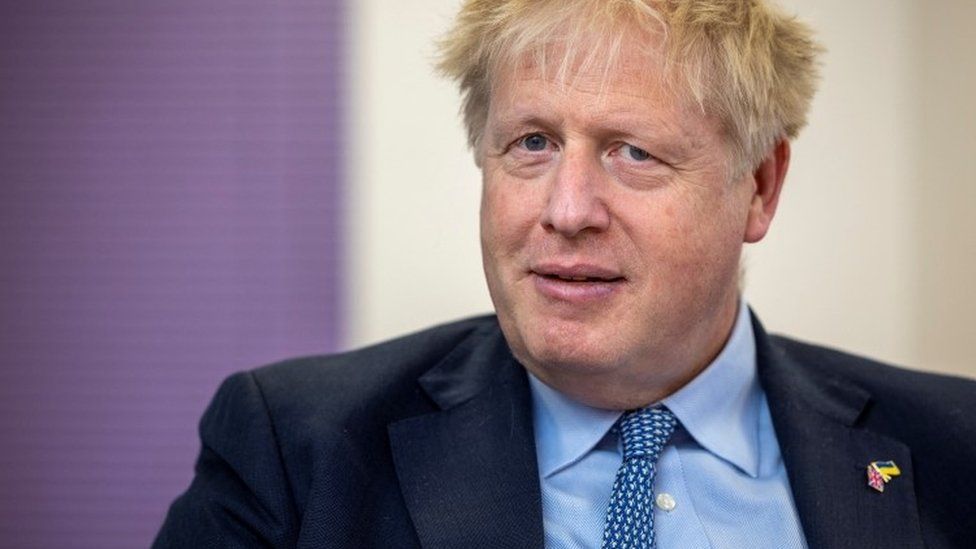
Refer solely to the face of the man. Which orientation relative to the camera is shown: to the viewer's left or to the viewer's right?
to the viewer's left

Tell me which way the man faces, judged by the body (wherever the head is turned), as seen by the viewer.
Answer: toward the camera
